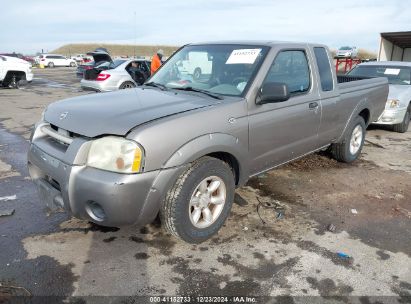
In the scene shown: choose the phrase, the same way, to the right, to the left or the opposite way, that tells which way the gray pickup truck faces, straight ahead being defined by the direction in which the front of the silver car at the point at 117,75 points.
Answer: the opposite way

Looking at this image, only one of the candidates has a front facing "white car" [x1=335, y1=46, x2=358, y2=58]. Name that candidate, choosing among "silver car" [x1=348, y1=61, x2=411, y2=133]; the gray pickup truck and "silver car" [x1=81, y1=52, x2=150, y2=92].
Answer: the "silver car" [x1=81, y1=52, x2=150, y2=92]

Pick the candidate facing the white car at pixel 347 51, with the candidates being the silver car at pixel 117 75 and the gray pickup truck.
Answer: the silver car

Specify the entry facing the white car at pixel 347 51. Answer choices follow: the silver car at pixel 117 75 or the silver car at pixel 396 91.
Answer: the silver car at pixel 117 75

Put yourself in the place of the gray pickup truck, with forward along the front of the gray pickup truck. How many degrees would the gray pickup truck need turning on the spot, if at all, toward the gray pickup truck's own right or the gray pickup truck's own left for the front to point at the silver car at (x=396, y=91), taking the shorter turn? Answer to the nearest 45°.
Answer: approximately 180°

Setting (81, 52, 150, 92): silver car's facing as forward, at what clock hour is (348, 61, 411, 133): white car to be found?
The white car is roughly at 3 o'clock from the silver car.

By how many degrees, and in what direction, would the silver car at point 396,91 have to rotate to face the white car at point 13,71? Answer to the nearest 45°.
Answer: approximately 45° to its right

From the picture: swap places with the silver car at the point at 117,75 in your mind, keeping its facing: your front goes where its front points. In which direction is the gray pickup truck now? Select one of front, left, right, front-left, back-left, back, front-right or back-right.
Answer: back-right

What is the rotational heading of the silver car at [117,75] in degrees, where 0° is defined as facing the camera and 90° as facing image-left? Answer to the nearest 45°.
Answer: approximately 225°
